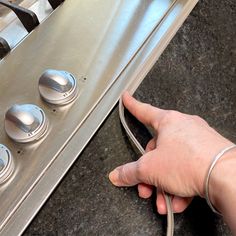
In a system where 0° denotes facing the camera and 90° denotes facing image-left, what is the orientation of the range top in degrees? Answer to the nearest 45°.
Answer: approximately 315°
